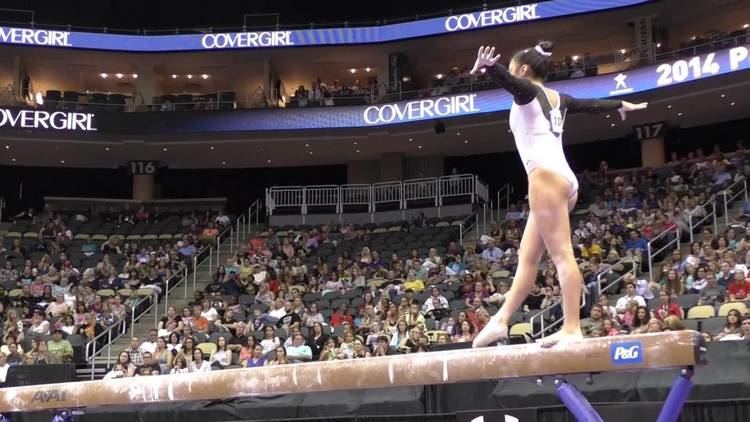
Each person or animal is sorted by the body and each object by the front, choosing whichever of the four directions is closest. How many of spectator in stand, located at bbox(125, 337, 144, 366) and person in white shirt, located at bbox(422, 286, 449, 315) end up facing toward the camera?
2

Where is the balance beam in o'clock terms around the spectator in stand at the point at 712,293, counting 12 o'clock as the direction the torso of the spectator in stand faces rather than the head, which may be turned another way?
The balance beam is roughly at 11 o'clock from the spectator in stand.

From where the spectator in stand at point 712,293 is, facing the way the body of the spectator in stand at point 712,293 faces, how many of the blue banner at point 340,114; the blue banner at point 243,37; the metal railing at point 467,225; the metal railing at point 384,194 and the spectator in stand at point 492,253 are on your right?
5

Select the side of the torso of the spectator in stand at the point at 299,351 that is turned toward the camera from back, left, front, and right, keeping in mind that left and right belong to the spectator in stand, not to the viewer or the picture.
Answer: front

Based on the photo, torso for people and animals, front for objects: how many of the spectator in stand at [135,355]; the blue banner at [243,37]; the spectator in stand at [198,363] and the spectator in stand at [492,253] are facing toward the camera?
4

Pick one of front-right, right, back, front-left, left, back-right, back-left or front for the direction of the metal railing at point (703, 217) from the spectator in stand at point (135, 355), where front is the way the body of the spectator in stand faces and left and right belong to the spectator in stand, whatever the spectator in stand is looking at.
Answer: left

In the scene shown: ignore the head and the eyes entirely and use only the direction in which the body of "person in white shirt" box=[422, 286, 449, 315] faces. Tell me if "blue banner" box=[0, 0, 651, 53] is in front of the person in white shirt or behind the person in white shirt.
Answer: behind

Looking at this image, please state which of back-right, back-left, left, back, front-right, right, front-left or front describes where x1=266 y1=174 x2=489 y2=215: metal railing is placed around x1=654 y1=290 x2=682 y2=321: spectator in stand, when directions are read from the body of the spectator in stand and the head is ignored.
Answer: right

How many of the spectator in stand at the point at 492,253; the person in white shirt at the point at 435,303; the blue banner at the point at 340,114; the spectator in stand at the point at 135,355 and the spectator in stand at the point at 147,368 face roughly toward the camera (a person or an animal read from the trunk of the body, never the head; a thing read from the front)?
5

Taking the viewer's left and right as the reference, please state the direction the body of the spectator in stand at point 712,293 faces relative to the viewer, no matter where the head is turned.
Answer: facing the viewer and to the left of the viewer

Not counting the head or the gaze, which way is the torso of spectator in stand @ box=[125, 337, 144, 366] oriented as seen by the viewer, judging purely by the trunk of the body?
toward the camera

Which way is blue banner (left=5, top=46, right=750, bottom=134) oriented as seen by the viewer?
toward the camera
